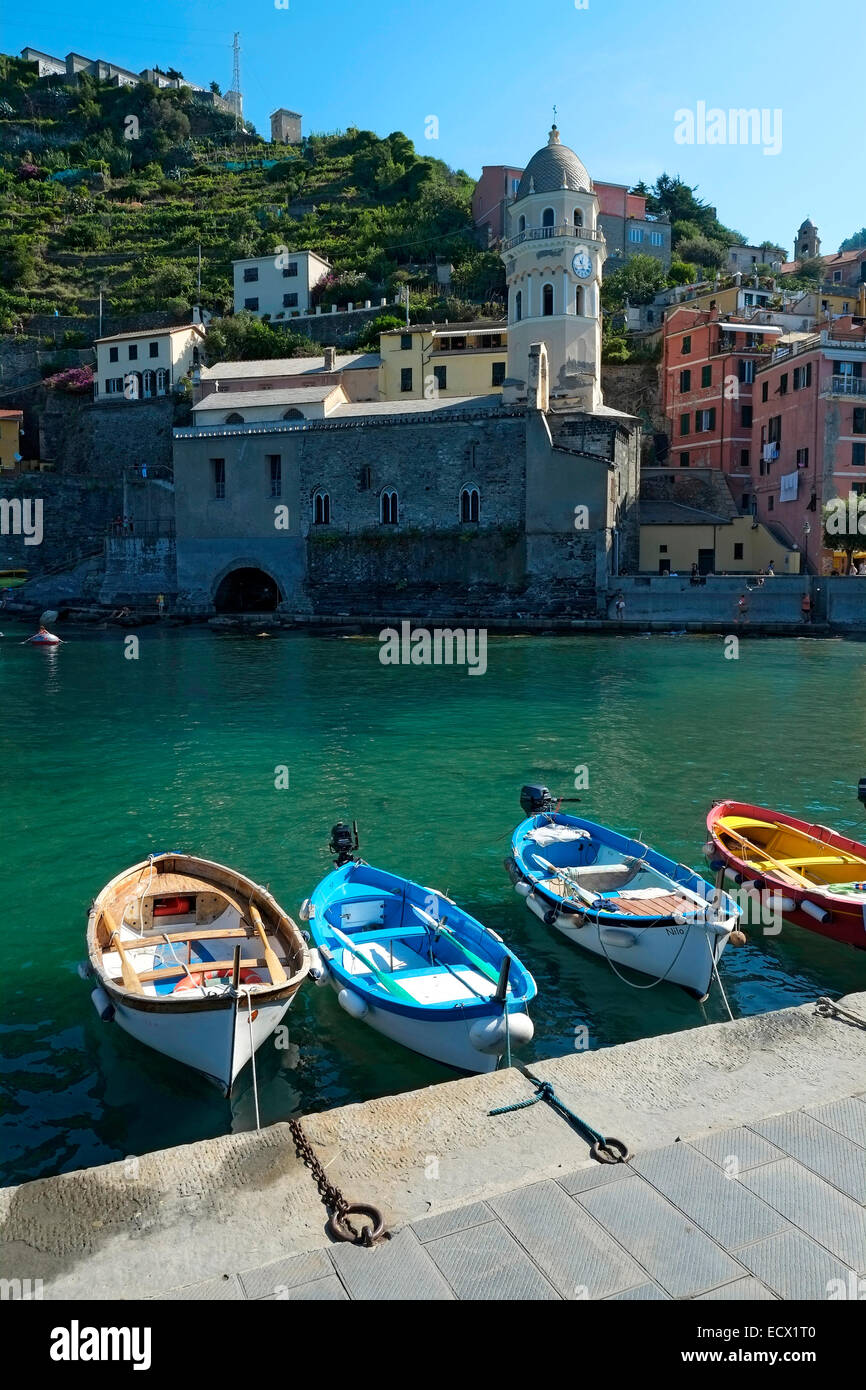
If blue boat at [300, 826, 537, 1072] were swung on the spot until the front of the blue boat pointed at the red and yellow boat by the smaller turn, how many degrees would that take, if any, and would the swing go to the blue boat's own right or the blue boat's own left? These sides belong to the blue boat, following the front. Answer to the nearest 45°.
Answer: approximately 90° to the blue boat's own left

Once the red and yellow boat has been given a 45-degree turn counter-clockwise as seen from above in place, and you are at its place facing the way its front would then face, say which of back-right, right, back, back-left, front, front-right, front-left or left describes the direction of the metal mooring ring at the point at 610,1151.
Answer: right

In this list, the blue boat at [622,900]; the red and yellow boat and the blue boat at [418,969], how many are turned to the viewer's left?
0

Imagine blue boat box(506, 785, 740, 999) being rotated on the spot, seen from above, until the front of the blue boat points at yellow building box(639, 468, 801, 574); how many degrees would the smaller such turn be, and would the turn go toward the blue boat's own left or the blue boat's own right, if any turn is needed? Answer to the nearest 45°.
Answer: approximately 135° to the blue boat's own left

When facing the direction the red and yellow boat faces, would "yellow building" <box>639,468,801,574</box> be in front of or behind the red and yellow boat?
behind

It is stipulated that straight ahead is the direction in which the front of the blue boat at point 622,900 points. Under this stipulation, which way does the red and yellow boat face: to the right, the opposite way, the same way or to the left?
the same way

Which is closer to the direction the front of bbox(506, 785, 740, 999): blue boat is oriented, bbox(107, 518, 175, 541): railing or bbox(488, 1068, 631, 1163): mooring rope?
the mooring rope

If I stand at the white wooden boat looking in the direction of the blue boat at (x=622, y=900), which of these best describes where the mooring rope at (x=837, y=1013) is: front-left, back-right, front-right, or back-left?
front-right

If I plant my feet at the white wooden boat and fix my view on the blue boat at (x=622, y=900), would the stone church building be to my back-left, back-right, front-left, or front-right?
front-left

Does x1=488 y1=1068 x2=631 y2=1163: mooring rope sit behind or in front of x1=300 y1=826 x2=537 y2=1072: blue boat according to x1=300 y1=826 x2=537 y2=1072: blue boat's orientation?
in front

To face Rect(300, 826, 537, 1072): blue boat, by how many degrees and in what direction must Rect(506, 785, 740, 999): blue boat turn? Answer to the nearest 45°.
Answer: approximately 90° to its right

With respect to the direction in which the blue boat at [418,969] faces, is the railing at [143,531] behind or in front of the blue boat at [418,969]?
behind

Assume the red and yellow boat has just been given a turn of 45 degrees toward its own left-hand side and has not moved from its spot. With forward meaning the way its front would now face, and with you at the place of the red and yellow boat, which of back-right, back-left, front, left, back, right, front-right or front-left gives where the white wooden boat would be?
back-right

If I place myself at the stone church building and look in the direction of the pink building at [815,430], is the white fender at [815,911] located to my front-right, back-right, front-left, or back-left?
front-right

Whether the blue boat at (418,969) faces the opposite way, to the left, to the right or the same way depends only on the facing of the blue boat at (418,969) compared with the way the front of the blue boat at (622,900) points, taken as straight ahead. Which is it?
the same way
